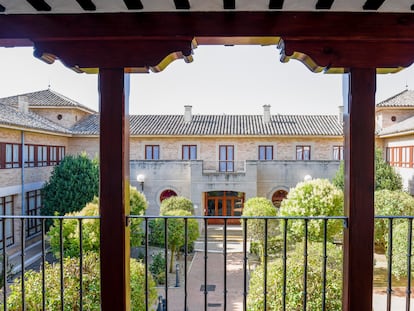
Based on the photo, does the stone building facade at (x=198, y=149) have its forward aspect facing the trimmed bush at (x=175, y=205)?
yes

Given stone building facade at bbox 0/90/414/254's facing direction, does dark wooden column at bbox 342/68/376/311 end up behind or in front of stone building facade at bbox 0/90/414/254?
in front

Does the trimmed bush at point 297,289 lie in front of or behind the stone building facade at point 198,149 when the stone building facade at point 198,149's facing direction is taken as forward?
in front

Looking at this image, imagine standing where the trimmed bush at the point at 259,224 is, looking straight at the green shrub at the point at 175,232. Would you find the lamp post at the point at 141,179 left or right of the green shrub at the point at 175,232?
right

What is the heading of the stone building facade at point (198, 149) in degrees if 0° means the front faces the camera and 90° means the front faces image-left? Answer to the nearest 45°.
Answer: approximately 0°

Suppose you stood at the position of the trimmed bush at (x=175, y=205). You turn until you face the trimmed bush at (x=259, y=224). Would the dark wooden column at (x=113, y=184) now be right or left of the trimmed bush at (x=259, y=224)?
right

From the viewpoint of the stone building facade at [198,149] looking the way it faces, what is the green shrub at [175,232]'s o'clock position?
The green shrub is roughly at 12 o'clock from the stone building facade.

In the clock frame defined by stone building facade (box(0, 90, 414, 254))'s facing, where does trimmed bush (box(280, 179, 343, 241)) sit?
The trimmed bush is roughly at 11 o'clock from the stone building facade.

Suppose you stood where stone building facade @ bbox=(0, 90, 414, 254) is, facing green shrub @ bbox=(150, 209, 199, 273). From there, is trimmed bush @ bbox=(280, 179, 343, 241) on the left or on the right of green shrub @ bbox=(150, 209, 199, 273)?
left

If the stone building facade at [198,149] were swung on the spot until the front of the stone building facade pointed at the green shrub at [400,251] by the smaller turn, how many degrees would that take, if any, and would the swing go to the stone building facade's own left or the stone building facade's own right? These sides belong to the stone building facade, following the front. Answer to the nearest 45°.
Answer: approximately 45° to the stone building facade's own left
